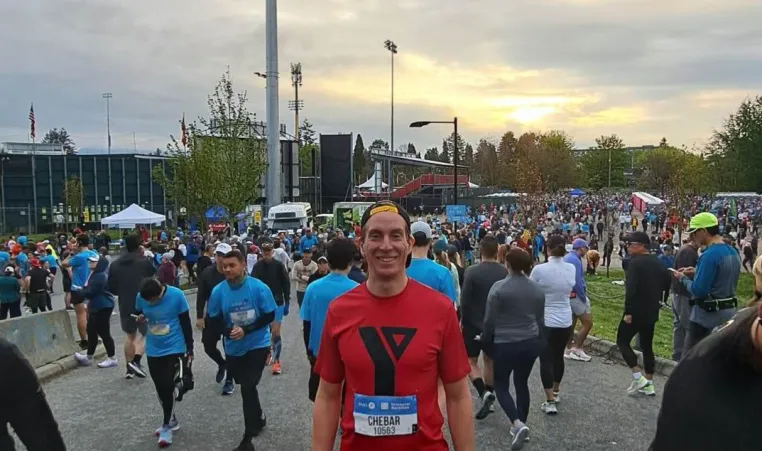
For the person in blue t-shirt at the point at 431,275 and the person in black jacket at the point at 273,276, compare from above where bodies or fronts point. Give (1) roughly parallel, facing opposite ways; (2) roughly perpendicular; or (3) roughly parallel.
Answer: roughly parallel, facing opposite ways

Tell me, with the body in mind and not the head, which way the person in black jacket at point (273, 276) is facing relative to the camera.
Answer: toward the camera

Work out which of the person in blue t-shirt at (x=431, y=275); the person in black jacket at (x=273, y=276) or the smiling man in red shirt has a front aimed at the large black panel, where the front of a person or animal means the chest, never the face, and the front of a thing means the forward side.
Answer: the person in blue t-shirt

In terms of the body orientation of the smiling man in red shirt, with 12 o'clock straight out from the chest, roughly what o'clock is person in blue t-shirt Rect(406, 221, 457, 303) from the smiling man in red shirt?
The person in blue t-shirt is roughly at 6 o'clock from the smiling man in red shirt.

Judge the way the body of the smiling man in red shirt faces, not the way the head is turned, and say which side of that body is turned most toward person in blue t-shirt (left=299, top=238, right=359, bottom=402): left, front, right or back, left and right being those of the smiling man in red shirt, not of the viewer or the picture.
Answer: back

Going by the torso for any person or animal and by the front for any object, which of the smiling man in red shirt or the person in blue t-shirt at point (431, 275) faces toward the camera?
the smiling man in red shirt

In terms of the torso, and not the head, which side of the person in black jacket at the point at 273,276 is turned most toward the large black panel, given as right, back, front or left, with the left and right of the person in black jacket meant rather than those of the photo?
back

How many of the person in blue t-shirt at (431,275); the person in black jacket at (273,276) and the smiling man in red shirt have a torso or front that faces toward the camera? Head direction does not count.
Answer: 2

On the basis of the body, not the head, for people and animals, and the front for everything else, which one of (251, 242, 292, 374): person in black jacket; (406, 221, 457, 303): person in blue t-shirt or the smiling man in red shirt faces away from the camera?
the person in blue t-shirt

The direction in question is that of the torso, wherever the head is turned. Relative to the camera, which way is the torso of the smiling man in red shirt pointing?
toward the camera

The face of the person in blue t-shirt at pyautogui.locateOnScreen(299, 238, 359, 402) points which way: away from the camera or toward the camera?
away from the camera

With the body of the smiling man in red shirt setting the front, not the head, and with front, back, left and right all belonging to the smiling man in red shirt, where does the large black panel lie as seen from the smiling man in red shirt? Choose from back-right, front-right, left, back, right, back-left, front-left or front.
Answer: back

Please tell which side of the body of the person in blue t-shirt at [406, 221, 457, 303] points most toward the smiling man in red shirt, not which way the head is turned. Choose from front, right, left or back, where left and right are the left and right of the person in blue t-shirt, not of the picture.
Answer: back

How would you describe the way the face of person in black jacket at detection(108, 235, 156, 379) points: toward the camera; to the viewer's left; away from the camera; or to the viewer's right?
away from the camera

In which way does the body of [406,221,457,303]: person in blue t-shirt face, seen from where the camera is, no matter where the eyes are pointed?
away from the camera

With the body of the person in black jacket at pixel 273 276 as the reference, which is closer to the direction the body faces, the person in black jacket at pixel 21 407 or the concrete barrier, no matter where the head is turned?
the person in black jacket

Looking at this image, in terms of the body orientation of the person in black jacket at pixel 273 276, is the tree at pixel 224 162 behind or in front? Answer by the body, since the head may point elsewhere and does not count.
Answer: behind
